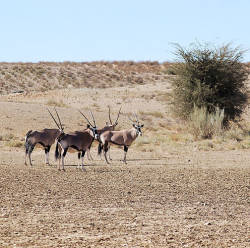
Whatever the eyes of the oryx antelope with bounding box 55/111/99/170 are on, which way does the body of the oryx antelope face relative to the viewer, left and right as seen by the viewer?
facing to the right of the viewer

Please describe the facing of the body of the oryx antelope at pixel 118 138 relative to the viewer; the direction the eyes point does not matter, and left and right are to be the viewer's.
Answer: facing to the right of the viewer

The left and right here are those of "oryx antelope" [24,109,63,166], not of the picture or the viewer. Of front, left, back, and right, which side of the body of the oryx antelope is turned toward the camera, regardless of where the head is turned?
right

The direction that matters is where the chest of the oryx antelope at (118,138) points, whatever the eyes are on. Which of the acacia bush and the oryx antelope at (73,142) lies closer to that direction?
the acacia bush

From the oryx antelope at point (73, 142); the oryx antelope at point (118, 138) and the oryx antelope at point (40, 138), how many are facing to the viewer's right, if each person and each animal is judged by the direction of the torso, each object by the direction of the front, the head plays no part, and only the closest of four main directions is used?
3

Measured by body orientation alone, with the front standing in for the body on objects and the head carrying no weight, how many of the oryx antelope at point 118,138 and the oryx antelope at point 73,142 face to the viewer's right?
2

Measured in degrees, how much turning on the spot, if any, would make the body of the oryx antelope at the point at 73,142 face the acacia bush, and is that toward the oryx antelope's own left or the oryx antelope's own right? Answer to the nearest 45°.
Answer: approximately 45° to the oryx antelope's own left

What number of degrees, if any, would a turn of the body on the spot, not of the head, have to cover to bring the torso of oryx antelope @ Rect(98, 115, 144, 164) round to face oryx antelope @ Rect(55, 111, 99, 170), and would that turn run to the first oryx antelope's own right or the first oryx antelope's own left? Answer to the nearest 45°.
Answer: approximately 135° to the first oryx antelope's own right

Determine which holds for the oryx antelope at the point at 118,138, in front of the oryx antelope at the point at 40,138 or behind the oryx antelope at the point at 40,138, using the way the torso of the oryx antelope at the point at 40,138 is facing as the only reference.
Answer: in front

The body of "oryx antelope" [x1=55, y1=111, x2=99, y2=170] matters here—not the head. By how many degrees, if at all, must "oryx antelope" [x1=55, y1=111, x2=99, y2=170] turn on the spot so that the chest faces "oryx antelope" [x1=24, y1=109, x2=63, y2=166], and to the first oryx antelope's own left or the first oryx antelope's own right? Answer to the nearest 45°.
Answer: approximately 135° to the first oryx antelope's own left
